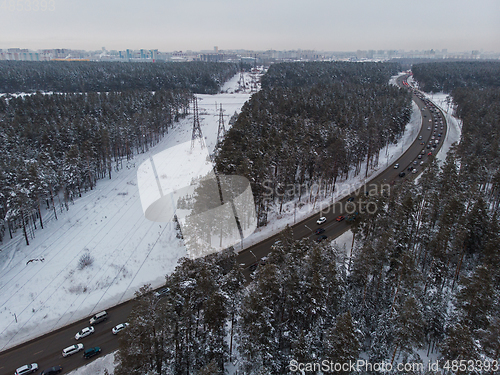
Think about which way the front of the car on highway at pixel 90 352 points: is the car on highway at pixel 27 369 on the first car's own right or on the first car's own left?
on the first car's own left

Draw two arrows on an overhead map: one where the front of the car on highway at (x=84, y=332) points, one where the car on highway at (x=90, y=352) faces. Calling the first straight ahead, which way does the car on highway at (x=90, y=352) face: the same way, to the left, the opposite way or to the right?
the opposite way

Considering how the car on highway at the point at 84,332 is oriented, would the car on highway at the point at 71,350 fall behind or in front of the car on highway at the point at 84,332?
in front

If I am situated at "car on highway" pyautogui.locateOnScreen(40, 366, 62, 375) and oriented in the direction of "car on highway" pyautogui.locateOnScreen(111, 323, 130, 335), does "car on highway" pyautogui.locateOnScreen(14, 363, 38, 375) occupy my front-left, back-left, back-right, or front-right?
back-left

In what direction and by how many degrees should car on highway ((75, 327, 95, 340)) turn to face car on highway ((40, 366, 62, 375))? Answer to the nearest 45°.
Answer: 0° — it already faces it

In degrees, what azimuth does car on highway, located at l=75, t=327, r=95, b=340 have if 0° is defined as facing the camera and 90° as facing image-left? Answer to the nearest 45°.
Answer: approximately 45°

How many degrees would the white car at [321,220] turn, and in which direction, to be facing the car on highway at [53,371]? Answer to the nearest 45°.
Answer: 0° — it already faces it

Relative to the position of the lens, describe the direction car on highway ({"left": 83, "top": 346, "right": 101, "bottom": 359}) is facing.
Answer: facing away from the viewer and to the right of the viewer

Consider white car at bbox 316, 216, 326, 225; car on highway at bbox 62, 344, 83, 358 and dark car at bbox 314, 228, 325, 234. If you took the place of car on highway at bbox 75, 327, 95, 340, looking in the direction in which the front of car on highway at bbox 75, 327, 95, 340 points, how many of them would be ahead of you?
1

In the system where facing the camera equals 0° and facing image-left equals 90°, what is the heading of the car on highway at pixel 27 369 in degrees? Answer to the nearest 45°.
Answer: approximately 225°
